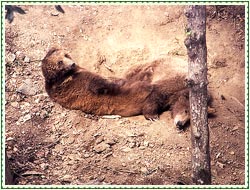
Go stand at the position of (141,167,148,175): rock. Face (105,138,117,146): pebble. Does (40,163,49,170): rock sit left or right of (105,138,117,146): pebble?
left

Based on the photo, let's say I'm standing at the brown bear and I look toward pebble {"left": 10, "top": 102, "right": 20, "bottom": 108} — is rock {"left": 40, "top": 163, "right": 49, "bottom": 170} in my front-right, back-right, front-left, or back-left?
front-left

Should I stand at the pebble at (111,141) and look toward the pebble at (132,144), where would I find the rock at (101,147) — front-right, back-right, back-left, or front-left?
back-right

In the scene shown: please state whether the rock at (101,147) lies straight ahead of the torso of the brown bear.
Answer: no

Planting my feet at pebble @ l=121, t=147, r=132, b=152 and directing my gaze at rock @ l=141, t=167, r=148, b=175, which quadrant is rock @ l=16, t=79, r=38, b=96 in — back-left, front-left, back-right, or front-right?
back-right

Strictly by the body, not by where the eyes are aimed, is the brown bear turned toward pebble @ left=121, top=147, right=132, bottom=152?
no

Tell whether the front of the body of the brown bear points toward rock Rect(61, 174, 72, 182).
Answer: no
